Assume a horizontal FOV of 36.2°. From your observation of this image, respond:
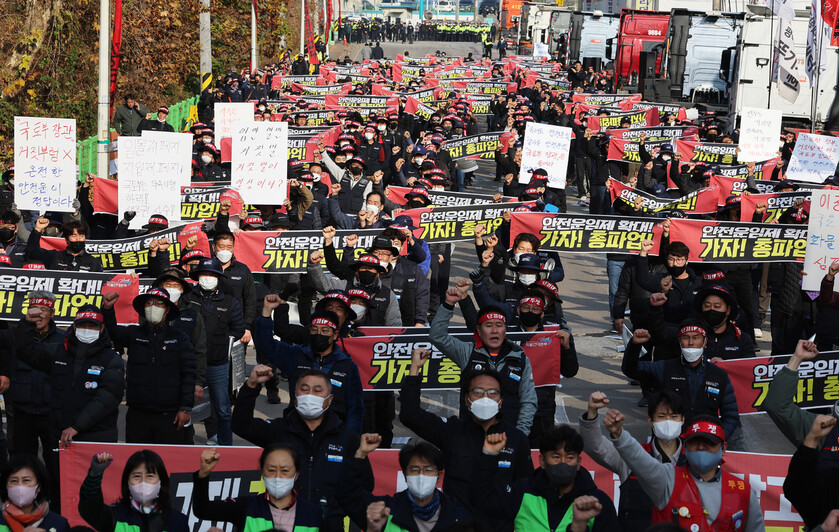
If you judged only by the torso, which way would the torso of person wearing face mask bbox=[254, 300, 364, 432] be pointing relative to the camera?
toward the camera

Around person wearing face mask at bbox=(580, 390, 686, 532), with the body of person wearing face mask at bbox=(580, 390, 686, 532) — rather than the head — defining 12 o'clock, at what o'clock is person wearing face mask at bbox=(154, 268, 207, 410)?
person wearing face mask at bbox=(154, 268, 207, 410) is roughly at 4 o'clock from person wearing face mask at bbox=(580, 390, 686, 532).

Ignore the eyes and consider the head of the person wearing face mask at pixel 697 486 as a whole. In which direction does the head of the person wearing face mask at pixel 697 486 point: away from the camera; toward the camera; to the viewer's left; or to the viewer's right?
toward the camera

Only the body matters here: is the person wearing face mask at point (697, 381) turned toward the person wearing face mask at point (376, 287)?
no

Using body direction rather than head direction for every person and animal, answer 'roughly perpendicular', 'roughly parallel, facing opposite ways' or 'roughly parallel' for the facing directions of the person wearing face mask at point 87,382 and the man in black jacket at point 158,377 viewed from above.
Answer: roughly parallel

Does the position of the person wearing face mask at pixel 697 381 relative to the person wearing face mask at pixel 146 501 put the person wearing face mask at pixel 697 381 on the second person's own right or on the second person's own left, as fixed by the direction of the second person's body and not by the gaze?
on the second person's own left

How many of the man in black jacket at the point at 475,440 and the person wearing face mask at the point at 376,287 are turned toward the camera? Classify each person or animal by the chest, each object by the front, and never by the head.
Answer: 2

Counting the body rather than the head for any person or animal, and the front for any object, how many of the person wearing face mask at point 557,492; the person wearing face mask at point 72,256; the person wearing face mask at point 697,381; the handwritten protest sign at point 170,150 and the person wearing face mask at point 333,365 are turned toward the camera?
5

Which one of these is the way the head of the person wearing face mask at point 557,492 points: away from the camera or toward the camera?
toward the camera

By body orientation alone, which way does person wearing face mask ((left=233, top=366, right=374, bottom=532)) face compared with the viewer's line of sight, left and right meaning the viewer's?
facing the viewer

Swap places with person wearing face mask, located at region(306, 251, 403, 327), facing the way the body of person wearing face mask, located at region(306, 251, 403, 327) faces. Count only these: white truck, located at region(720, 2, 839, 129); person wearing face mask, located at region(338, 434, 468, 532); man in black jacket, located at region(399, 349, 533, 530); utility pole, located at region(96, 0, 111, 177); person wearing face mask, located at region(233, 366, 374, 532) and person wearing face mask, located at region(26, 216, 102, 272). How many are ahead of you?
3

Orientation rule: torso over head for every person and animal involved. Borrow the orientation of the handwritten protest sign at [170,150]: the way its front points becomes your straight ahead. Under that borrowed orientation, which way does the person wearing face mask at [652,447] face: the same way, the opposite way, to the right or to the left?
the same way

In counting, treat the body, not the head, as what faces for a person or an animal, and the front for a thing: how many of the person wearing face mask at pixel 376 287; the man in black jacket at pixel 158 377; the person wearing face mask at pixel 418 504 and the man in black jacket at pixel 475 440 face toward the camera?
4

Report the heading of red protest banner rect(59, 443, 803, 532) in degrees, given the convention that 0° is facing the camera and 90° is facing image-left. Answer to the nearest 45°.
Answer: approximately 0°

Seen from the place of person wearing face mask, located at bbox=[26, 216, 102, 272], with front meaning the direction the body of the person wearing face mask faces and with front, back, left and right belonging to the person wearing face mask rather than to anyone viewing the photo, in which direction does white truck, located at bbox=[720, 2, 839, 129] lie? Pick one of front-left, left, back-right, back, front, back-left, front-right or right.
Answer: back-left

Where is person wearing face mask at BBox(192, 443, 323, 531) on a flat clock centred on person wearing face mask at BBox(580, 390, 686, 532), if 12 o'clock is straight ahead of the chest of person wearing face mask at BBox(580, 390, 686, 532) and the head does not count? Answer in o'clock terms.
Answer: person wearing face mask at BBox(192, 443, 323, 531) is roughly at 2 o'clock from person wearing face mask at BBox(580, 390, 686, 532).

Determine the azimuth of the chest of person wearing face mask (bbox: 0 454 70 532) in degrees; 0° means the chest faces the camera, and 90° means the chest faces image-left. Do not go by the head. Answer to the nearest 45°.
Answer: approximately 0°

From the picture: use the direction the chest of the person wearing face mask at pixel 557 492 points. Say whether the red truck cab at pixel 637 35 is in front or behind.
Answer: behind

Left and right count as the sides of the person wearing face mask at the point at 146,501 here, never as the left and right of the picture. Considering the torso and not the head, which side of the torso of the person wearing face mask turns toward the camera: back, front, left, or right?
front

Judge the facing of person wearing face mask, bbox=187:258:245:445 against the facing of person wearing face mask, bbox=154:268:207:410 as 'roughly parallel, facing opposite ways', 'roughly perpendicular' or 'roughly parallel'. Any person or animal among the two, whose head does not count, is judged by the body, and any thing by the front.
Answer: roughly parallel

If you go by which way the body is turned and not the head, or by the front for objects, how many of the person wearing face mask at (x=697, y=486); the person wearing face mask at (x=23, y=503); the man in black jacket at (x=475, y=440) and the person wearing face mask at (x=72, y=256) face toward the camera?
4
